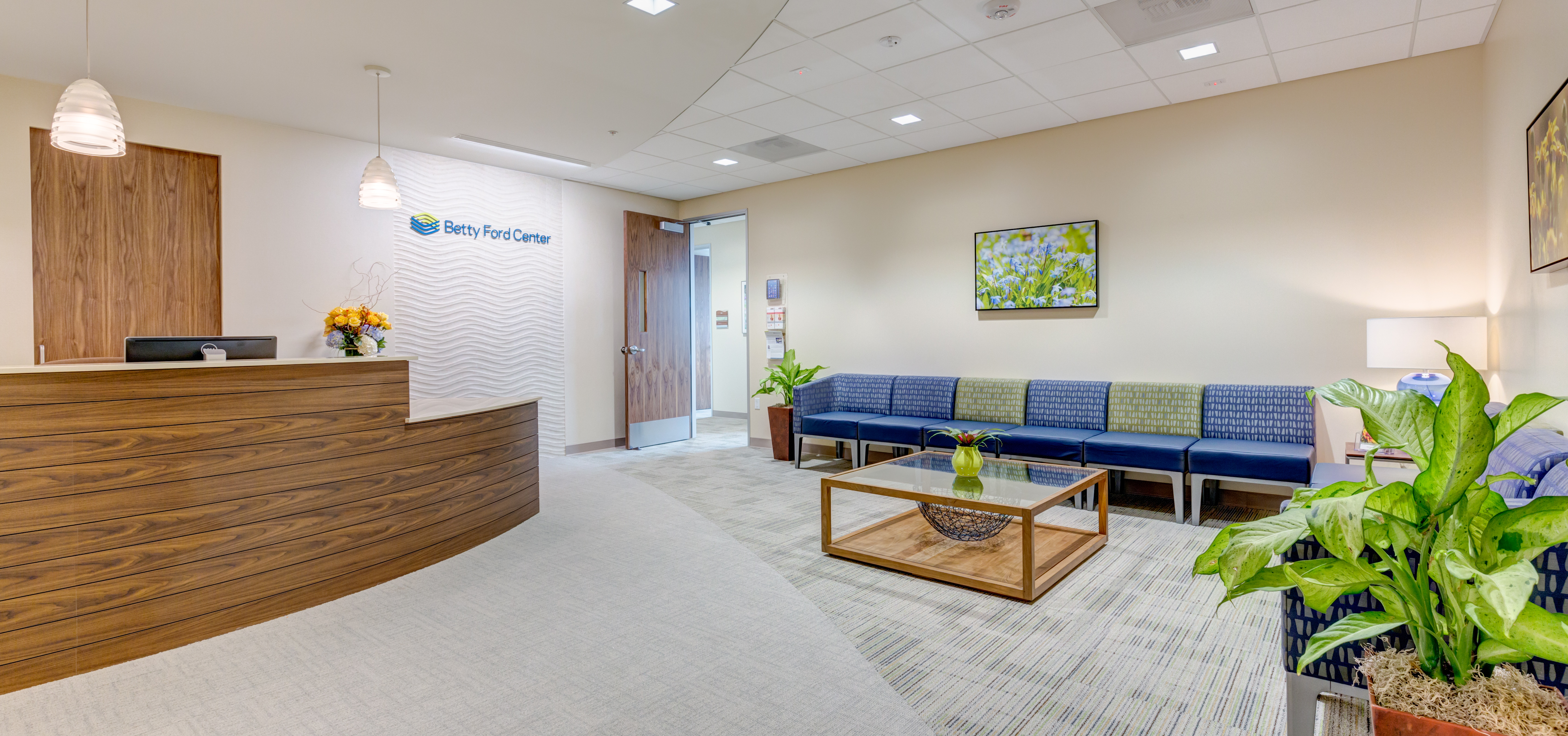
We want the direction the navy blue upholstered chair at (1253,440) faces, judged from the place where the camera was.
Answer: facing the viewer

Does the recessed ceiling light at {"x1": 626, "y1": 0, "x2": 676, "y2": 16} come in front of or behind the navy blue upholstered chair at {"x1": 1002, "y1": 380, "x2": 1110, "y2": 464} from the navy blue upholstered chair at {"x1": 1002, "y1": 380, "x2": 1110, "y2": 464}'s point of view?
in front

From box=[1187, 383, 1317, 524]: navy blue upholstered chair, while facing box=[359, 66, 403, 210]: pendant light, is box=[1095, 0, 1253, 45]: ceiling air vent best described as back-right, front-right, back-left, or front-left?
front-left

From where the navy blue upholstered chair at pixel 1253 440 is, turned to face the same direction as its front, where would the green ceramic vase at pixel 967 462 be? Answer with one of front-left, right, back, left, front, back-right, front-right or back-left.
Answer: front-right

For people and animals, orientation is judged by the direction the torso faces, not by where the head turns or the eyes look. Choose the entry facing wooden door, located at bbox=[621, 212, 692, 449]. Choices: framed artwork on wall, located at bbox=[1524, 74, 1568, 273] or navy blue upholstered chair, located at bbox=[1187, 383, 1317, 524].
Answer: the framed artwork on wall

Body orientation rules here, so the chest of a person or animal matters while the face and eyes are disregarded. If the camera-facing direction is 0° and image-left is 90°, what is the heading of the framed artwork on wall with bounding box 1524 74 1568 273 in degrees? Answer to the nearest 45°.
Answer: approximately 90°

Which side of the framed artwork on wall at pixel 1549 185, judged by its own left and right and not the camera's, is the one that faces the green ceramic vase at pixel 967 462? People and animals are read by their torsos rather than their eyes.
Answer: front

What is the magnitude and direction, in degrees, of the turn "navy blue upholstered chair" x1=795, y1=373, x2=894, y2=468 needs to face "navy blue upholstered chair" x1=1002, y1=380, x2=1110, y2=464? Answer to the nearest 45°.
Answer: approximately 90° to its left

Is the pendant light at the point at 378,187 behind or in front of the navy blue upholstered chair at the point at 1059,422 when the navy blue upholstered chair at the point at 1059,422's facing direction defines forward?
in front

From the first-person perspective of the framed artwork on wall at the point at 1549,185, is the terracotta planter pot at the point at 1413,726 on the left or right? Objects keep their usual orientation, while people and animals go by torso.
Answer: on its left

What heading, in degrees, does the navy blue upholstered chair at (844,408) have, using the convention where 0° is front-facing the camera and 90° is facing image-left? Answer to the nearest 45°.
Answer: approximately 45°

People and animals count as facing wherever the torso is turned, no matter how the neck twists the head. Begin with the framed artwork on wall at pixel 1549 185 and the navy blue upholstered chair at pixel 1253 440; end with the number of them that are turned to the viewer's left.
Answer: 1
